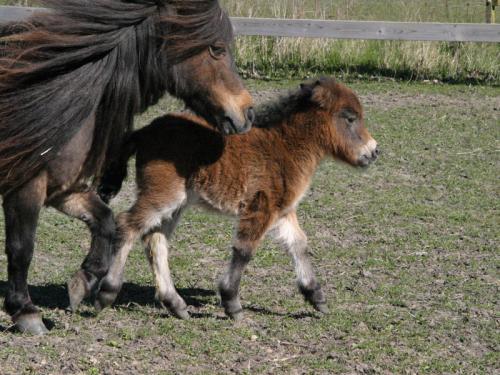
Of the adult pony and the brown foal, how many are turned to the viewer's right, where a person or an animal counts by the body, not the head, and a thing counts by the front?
2

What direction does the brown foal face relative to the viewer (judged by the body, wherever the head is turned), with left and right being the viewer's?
facing to the right of the viewer

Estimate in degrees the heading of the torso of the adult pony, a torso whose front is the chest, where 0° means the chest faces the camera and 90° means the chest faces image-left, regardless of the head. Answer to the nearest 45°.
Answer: approximately 270°

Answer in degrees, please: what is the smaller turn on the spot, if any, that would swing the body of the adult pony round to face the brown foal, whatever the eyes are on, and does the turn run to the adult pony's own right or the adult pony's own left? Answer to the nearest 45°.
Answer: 0° — it already faces it
